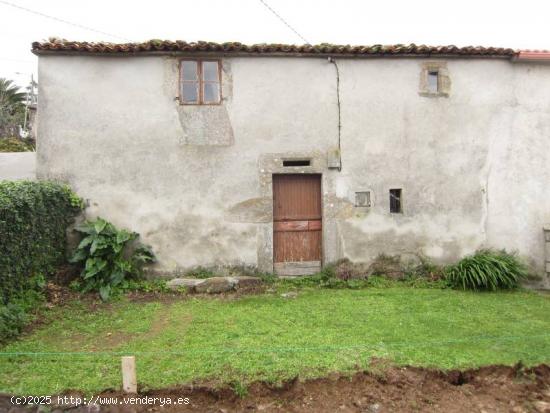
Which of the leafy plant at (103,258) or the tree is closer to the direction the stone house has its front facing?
the leafy plant

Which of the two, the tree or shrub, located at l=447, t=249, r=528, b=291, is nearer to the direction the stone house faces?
the shrub

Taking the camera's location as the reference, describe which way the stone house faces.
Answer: facing the viewer

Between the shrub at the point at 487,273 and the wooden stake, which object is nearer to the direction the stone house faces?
the wooden stake

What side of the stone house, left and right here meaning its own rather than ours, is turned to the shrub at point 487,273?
left

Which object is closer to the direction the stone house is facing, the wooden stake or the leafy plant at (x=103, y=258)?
the wooden stake

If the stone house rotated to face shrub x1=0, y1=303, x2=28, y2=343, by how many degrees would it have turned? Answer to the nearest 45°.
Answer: approximately 45° to its right
